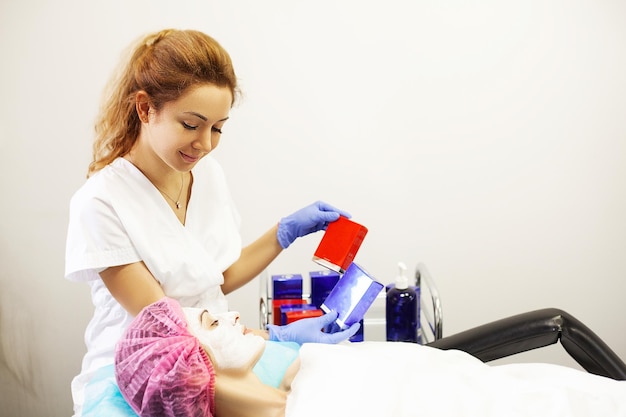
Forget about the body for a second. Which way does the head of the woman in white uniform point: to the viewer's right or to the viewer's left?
to the viewer's right

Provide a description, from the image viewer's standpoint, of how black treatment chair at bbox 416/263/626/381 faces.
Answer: facing to the right of the viewer

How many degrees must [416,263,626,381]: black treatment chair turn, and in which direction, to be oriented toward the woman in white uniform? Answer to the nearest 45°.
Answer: approximately 180°

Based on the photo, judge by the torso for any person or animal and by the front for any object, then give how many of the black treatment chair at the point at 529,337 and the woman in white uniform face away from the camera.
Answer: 0

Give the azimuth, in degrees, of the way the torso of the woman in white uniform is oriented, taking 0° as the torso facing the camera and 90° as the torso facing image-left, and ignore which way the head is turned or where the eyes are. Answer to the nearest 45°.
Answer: approximately 315°
